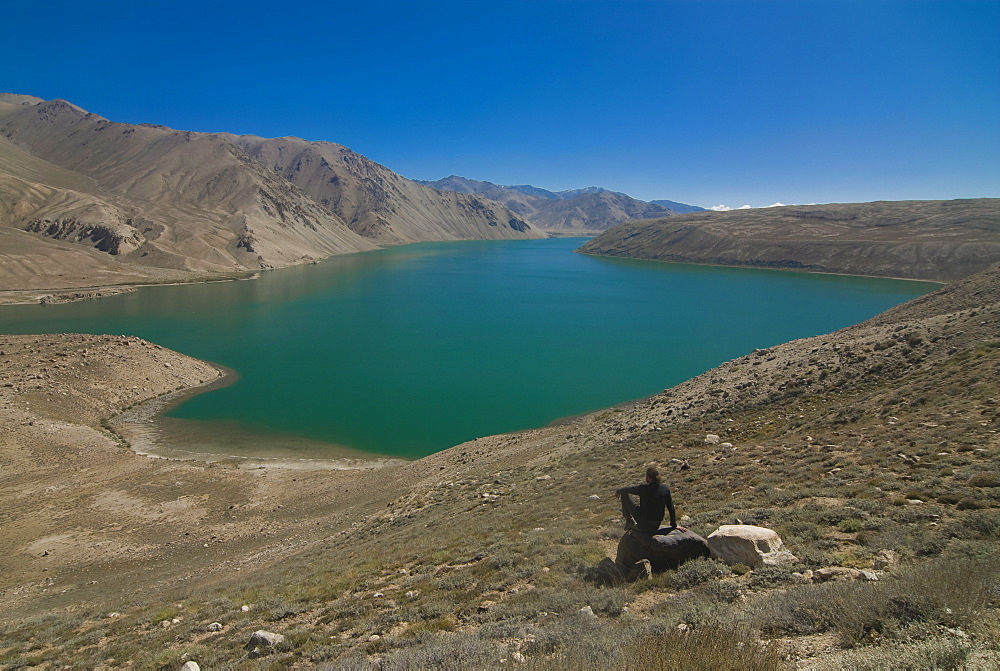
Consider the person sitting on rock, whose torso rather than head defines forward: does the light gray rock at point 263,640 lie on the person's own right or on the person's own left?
on the person's own left

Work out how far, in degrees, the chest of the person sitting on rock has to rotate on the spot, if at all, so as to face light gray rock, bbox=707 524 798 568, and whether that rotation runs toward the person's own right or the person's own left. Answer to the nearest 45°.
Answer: approximately 135° to the person's own right

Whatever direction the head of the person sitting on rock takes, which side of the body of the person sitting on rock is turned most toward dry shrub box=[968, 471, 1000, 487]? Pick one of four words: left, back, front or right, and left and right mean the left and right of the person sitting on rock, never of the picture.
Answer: right

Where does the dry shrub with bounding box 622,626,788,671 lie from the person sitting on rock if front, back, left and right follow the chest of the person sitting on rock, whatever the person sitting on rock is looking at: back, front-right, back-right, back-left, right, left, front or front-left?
back-left

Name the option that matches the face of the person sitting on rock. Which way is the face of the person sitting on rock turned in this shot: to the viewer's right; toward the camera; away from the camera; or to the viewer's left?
away from the camera

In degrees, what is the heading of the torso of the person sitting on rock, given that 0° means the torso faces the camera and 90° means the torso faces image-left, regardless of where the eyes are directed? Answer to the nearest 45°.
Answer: approximately 135°
